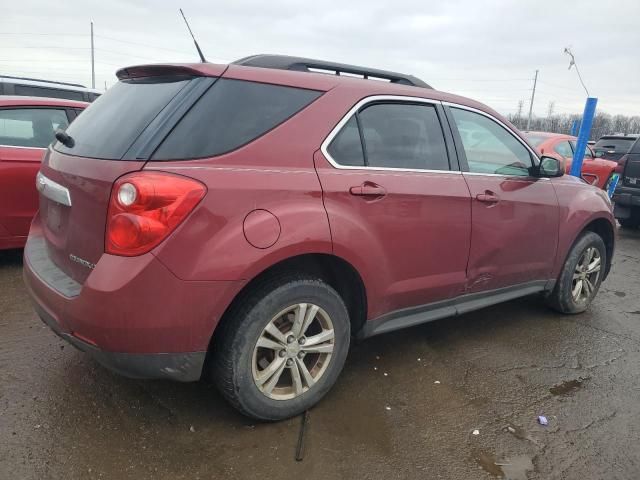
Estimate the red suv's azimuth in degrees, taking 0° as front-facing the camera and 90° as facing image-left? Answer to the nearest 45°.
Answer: approximately 225°

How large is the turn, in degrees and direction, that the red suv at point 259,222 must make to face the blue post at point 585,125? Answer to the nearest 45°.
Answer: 0° — it already faces it

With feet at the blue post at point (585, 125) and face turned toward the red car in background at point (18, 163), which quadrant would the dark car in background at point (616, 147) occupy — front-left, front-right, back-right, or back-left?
back-right

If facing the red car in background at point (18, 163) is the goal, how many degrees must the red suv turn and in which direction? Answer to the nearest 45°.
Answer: approximately 90° to its left

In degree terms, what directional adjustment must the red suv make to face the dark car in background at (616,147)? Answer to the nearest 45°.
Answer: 0° — it already faces it
